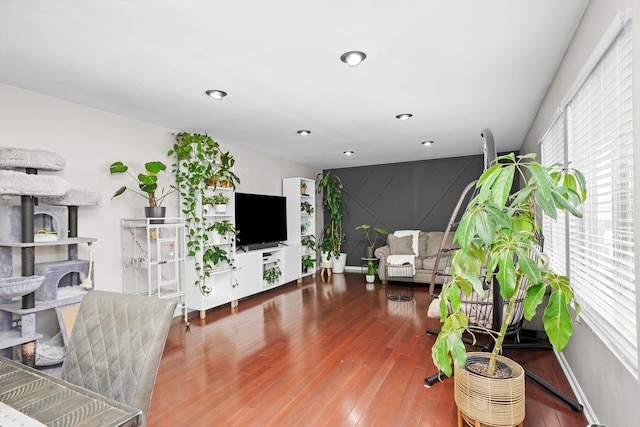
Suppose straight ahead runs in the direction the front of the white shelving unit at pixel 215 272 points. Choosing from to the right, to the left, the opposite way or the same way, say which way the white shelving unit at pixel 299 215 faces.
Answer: the same way

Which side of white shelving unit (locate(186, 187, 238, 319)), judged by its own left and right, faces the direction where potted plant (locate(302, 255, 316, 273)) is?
left

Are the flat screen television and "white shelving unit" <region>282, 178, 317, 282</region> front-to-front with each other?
no

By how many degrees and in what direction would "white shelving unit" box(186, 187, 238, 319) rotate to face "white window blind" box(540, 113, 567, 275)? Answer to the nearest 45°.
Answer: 0° — it already faces it

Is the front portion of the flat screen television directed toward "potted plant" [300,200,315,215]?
no

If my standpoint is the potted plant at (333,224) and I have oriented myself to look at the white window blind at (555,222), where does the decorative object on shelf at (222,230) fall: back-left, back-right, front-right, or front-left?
front-right

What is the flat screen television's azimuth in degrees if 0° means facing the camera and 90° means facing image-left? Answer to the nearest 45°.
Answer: approximately 315°

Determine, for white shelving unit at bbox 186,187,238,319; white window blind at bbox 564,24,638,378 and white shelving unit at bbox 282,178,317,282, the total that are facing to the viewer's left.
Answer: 1

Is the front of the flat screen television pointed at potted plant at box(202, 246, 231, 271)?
no

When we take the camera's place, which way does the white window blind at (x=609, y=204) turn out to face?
facing to the left of the viewer

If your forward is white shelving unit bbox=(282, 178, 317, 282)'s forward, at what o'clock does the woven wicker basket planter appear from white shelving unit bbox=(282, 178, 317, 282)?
The woven wicker basket planter is roughly at 1 o'clock from the white shelving unit.

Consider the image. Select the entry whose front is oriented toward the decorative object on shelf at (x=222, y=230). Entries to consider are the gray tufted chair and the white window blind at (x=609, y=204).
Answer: the white window blind
